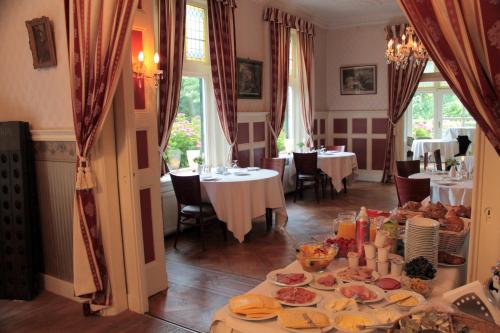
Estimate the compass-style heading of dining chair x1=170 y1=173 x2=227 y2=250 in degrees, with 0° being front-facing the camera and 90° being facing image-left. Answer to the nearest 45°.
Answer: approximately 225°

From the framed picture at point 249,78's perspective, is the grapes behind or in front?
in front

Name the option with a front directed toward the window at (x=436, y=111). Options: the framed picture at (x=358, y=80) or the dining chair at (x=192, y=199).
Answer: the dining chair

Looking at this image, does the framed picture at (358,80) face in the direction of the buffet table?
yes

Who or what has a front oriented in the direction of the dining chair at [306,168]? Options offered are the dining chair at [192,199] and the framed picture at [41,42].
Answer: the dining chair at [192,199]

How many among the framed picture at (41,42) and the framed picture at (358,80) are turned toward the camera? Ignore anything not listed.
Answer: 2

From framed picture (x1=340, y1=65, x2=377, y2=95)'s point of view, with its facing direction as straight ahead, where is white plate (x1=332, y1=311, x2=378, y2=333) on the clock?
The white plate is roughly at 12 o'clock from the framed picture.

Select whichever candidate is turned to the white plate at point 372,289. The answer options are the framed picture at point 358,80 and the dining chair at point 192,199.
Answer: the framed picture

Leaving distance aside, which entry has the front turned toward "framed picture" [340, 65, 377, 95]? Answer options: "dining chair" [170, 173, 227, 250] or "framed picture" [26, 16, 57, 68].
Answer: the dining chair

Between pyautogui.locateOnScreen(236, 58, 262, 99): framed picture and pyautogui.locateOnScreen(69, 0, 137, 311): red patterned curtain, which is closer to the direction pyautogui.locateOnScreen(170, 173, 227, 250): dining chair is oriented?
the framed picture
